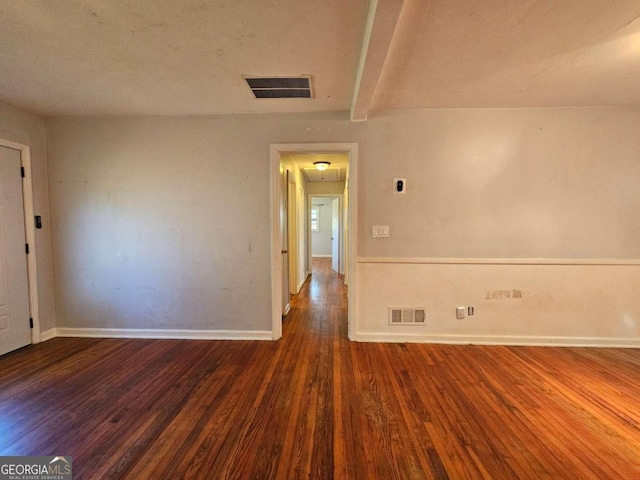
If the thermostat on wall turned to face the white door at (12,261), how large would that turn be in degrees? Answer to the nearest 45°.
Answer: approximately 90° to its right

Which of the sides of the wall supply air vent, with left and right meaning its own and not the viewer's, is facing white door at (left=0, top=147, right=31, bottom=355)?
right

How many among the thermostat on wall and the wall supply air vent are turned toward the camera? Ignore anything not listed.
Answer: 2

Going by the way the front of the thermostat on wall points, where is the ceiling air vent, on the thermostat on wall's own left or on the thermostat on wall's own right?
on the thermostat on wall's own right

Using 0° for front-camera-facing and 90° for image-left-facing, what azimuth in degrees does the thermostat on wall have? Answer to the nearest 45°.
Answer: approximately 0°

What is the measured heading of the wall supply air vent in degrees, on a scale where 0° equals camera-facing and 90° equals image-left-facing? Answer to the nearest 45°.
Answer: approximately 0°
